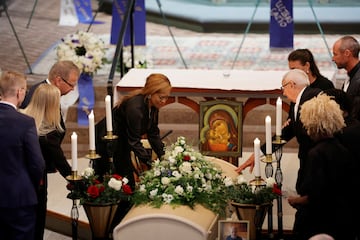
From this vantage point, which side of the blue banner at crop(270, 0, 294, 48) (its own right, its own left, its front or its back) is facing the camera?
front

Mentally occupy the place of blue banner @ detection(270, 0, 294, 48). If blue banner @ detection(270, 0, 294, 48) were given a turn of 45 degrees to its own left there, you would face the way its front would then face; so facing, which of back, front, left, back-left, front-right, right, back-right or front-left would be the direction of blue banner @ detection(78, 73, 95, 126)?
right

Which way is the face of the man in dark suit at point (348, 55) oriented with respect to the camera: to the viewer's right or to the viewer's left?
to the viewer's left

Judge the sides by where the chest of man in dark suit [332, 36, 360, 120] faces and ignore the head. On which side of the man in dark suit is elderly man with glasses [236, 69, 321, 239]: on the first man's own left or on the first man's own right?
on the first man's own left

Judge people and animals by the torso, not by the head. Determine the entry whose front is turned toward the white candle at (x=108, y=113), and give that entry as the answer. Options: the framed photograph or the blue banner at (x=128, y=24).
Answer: the blue banner

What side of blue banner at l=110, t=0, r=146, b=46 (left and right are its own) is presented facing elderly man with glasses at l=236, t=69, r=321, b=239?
front

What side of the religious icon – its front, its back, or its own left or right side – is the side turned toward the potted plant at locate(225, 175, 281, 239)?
front

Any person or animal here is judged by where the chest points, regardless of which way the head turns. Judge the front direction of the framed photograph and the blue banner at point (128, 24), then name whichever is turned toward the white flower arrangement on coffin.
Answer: the blue banner

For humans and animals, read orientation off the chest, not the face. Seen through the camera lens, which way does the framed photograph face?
facing the viewer

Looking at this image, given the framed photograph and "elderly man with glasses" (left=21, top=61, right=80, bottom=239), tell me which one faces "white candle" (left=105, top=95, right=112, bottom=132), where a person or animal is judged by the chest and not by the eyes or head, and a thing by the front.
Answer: the elderly man with glasses

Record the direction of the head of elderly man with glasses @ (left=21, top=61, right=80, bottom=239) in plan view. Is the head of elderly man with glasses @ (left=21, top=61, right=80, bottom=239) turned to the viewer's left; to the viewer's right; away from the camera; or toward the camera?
to the viewer's right

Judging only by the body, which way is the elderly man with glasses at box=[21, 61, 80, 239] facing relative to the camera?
to the viewer's right
